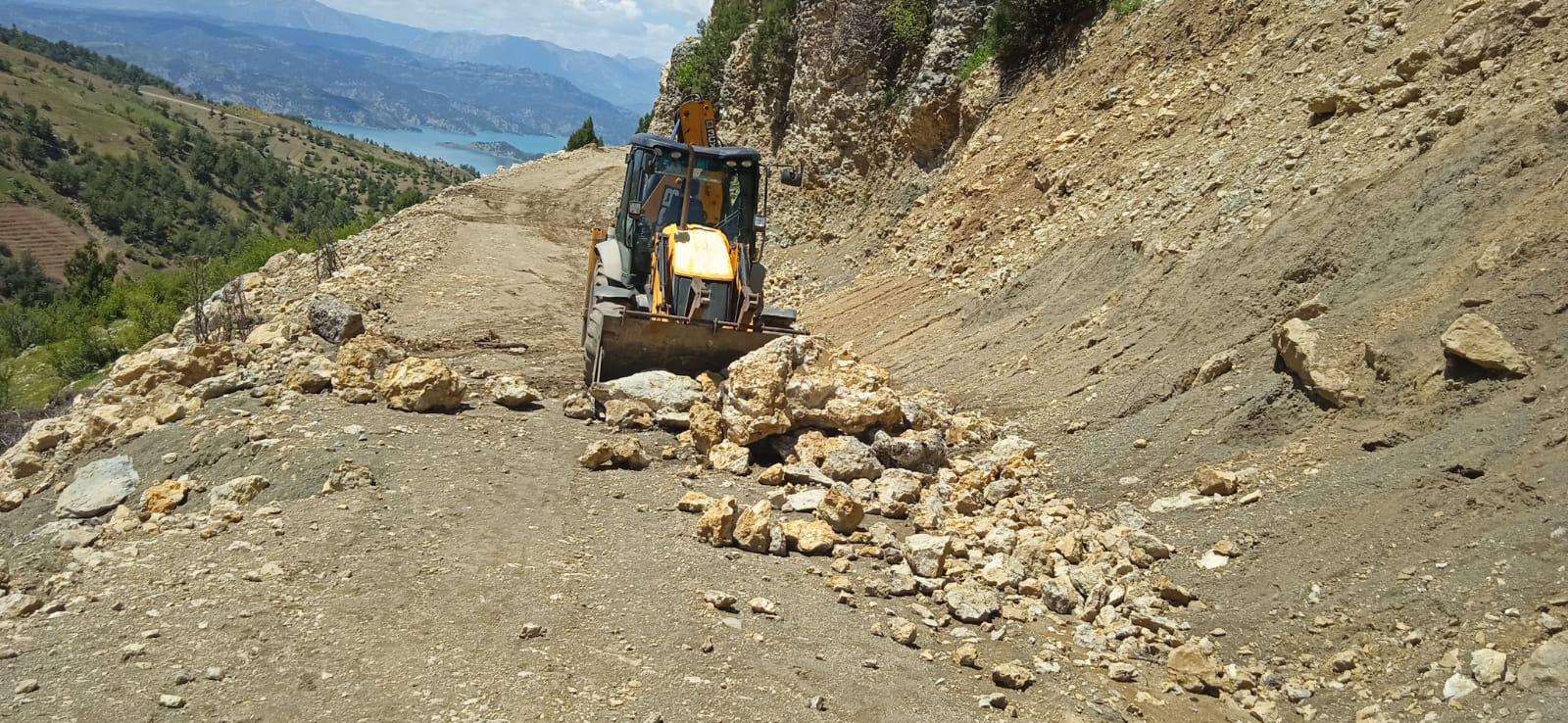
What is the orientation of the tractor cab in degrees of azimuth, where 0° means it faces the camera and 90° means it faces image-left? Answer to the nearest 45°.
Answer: approximately 0°

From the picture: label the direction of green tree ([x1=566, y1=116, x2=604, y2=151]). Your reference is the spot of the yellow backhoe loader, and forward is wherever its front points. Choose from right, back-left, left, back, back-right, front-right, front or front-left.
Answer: back

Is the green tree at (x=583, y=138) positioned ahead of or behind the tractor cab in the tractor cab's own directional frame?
behind

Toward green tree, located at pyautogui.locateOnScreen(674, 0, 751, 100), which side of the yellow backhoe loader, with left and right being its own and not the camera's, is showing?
back

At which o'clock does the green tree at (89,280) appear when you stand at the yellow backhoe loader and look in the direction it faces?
The green tree is roughly at 5 o'clock from the yellow backhoe loader.

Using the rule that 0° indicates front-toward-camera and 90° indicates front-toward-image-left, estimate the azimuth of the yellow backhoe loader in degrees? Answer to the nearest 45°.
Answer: approximately 0°

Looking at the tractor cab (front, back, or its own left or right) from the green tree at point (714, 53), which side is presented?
back
